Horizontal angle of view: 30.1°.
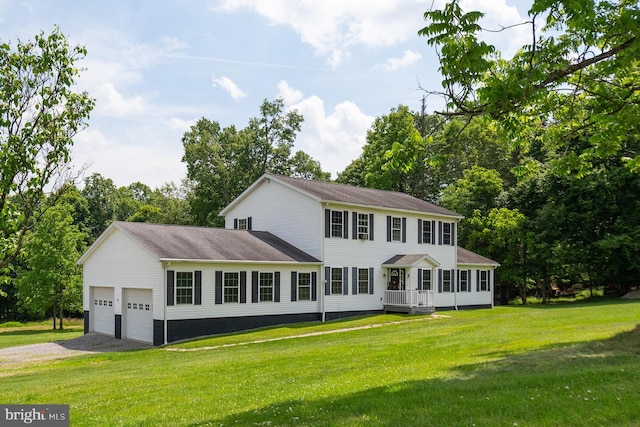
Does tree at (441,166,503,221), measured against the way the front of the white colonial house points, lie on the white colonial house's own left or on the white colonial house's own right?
on the white colonial house's own left

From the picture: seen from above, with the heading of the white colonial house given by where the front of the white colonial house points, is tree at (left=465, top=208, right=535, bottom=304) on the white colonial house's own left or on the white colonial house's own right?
on the white colonial house's own left
